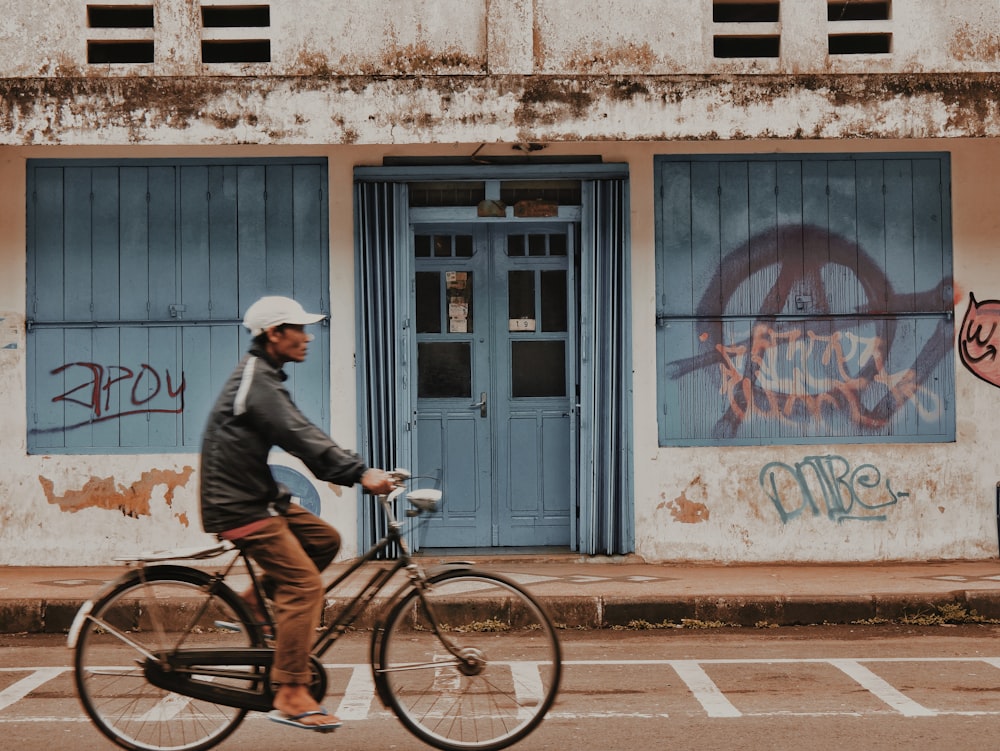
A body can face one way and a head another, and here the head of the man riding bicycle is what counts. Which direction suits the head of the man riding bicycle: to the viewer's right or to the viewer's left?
to the viewer's right

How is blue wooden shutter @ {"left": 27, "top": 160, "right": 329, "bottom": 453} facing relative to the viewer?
toward the camera

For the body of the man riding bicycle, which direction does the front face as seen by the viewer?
to the viewer's right

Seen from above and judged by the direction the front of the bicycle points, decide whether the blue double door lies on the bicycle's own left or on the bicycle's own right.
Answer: on the bicycle's own left

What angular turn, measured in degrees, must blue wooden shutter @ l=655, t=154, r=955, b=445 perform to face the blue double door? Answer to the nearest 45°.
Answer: approximately 90° to its right

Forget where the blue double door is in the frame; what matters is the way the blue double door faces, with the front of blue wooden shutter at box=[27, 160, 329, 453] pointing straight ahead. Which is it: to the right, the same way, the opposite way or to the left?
the same way

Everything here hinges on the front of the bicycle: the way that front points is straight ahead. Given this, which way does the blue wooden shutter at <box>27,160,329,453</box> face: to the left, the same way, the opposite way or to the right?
to the right

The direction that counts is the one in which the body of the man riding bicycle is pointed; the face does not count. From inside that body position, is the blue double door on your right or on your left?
on your left

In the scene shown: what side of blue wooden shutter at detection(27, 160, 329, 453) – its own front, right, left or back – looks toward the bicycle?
front

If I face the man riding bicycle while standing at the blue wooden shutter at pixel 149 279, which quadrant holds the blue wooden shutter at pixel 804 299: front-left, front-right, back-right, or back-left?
front-left

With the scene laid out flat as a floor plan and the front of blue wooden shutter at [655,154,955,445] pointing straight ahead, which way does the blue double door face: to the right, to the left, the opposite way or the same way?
the same way

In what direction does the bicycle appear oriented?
to the viewer's right

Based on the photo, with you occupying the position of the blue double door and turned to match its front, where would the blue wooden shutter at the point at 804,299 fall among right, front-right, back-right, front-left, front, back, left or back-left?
left

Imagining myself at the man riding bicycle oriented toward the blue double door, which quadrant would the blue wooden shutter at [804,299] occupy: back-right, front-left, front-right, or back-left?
front-right

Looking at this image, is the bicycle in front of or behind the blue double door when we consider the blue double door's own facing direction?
in front

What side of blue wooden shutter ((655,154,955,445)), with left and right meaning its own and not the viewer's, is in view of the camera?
front

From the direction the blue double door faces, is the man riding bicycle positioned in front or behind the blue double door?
in front

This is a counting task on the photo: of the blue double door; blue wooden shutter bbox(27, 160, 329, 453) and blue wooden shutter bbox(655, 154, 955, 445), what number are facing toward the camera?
3
